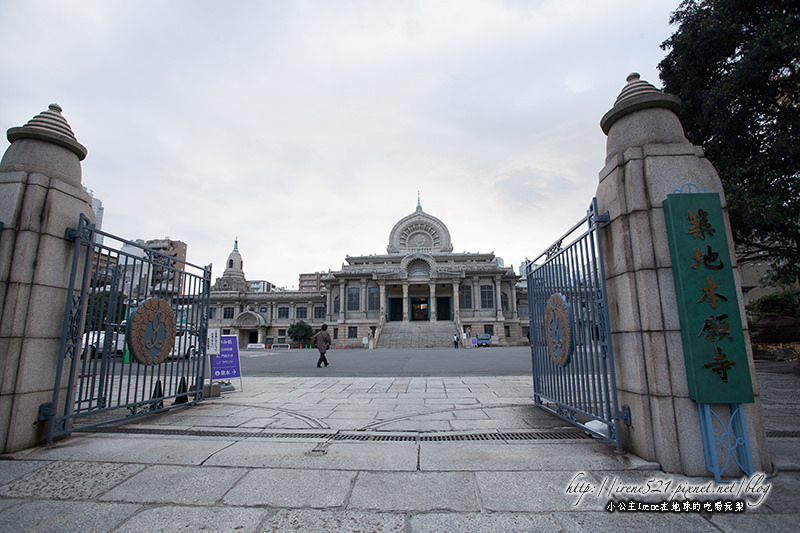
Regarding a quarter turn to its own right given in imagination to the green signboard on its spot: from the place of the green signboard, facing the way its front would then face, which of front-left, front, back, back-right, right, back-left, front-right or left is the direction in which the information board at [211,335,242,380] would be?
front

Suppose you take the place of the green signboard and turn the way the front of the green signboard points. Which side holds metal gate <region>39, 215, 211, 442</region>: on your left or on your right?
on your right

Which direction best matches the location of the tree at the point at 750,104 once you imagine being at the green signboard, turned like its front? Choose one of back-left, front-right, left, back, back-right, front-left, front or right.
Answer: back

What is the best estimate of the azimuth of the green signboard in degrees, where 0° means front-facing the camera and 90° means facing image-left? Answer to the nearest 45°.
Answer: approximately 0°

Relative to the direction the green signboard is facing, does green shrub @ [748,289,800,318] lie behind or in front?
behind

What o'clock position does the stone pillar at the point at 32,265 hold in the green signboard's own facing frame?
The stone pillar is roughly at 2 o'clock from the green signboard.

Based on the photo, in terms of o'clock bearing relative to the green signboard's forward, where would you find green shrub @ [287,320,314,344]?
The green shrub is roughly at 4 o'clock from the green signboard.

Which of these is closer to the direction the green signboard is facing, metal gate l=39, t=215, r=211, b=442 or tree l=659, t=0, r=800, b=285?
the metal gate

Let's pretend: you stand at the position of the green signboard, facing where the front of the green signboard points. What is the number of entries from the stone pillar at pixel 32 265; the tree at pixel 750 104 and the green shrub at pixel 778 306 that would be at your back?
2

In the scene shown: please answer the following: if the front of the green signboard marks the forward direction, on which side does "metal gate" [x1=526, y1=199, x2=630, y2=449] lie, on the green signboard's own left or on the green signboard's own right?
on the green signboard's own right
